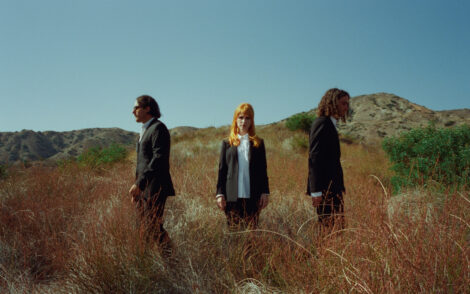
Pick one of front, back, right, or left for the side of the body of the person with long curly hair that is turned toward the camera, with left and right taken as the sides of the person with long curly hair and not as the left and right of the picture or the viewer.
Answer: right

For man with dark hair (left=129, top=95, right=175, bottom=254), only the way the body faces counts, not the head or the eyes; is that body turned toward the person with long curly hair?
no

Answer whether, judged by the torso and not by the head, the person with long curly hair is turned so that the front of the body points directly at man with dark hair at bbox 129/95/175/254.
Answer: no

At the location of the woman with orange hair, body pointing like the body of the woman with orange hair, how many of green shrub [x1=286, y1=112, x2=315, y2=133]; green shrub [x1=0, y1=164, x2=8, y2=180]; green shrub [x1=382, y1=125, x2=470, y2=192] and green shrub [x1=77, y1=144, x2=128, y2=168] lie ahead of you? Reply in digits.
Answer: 0

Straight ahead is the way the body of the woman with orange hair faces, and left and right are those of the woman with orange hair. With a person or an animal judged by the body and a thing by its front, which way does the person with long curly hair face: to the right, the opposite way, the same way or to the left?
to the left

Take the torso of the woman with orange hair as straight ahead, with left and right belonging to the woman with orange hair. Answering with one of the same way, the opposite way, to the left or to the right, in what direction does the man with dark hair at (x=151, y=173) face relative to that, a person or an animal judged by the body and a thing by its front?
to the right

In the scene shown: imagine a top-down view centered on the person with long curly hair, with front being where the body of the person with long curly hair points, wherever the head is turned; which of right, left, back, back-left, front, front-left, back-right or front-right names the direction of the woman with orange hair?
back

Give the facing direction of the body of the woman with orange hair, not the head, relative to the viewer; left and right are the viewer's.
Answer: facing the viewer

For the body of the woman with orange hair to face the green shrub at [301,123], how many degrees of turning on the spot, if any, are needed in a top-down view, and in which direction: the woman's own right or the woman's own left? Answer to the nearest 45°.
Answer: approximately 180°

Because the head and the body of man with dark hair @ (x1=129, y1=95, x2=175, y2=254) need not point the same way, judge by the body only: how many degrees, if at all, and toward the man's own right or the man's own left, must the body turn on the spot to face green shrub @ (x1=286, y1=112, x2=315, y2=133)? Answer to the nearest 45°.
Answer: approximately 135° to the man's own right

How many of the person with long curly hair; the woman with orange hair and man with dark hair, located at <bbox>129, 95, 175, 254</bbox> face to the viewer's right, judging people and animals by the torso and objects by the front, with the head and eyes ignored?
1

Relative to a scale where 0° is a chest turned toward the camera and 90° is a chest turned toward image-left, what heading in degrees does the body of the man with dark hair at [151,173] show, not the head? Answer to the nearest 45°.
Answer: approximately 90°

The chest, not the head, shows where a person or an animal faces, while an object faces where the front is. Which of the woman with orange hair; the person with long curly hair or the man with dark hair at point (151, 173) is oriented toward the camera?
the woman with orange hair

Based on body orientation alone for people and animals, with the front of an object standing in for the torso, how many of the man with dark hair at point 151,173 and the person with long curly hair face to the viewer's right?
1

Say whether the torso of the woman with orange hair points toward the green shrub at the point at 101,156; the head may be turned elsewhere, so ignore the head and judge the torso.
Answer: no
